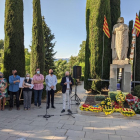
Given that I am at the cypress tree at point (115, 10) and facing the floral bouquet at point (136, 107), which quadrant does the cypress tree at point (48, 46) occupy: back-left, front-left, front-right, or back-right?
back-right

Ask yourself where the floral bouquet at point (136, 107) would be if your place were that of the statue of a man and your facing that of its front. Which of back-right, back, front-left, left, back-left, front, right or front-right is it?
front

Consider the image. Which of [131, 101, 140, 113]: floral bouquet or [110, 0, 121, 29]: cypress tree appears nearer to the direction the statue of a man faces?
the floral bouquet

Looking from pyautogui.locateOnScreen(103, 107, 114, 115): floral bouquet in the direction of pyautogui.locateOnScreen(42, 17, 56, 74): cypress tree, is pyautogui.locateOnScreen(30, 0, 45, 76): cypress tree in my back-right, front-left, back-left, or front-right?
front-left

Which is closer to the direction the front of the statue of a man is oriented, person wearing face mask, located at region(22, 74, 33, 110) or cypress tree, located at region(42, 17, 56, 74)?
the person wearing face mask

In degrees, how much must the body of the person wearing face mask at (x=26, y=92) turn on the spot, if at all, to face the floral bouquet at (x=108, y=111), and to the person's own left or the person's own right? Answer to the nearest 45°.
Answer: approximately 45° to the person's own left

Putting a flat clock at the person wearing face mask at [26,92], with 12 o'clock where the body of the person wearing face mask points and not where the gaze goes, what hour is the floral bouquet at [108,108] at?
The floral bouquet is roughly at 10 o'clock from the person wearing face mask.

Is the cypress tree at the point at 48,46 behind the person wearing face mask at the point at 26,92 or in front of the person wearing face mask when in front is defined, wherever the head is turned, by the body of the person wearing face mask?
behind

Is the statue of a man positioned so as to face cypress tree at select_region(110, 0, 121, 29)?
no

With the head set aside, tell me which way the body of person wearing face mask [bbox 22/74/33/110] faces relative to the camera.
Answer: toward the camera

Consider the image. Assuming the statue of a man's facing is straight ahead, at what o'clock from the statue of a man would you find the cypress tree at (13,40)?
The cypress tree is roughly at 2 o'clock from the statue of a man.

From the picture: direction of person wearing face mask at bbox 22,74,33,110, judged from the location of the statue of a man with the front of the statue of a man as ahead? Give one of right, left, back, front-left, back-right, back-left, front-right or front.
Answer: front-right

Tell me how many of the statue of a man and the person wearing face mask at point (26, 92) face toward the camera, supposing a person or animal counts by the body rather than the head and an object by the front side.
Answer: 2

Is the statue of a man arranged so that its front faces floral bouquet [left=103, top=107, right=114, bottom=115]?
yes

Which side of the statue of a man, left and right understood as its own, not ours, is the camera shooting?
front
